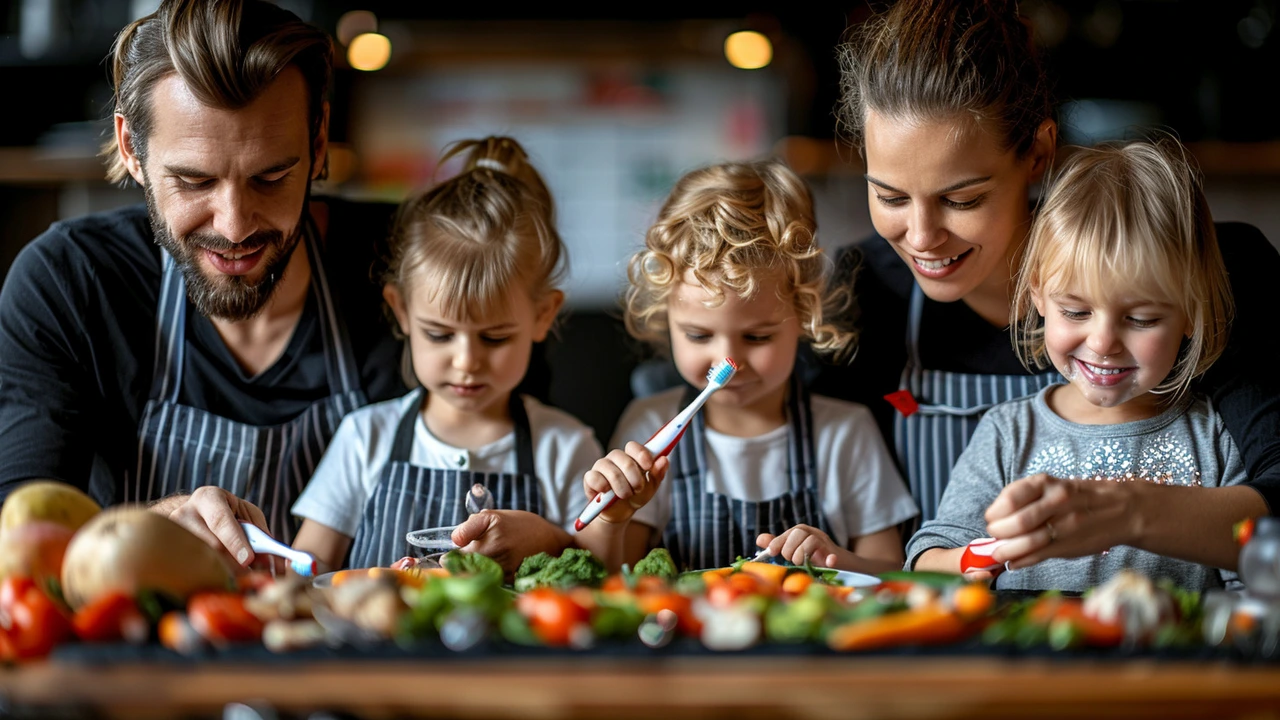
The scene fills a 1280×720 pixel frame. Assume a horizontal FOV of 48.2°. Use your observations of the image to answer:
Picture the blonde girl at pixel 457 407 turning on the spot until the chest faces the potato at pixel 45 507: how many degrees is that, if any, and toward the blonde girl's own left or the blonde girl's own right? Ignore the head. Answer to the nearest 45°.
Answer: approximately 45° to the blonde girl's own right

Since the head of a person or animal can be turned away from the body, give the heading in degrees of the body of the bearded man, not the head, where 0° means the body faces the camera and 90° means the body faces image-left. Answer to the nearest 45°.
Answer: approximately 0°

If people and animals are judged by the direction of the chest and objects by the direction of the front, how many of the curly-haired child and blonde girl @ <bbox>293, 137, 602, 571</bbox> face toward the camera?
2

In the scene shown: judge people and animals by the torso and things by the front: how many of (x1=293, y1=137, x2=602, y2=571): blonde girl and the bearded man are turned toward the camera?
2

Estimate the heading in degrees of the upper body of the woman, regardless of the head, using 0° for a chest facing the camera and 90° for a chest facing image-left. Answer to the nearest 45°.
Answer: approximately 45°

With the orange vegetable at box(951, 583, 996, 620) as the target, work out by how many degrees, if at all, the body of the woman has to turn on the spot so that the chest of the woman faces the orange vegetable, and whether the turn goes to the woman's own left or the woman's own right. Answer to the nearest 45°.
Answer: approximately 45° to the woman's own left

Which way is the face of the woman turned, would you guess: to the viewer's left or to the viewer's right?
to the viewer's left

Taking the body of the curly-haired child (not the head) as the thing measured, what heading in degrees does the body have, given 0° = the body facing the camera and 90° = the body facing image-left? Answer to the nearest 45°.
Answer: approximately 0°
